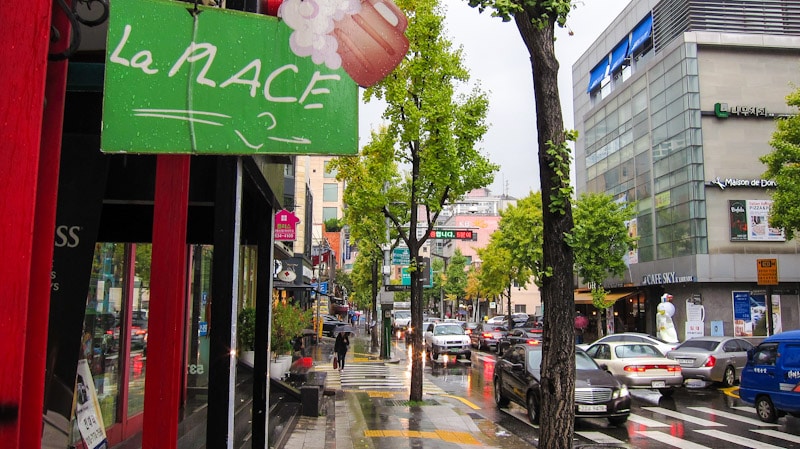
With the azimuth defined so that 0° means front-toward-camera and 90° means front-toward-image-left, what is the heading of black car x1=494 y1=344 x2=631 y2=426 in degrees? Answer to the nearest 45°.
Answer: approximately 315°

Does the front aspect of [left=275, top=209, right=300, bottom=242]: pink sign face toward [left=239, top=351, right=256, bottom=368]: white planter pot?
yes

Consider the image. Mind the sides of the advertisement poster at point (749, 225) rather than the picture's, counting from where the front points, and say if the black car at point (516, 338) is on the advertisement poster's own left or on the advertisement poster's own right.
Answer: on the advertisement poster's own right

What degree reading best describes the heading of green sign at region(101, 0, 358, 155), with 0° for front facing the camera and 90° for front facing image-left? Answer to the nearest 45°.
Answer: approximately 0°

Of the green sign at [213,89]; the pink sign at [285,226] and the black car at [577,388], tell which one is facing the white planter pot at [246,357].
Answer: the pink sign
